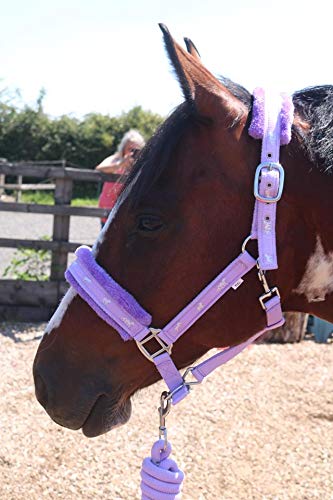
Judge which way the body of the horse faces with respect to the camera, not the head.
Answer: to the viewer's left

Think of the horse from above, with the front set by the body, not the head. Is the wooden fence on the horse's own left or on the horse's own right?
on the horse's own right
